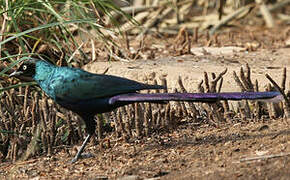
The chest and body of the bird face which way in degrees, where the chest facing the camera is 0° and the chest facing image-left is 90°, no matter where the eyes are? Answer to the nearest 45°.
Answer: approximately 90°
